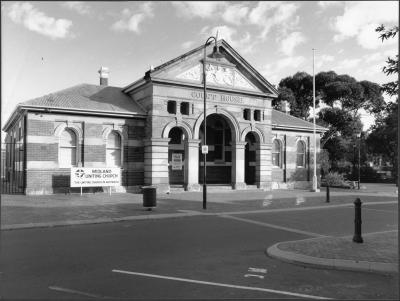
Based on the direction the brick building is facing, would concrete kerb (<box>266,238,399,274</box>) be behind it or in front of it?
in front

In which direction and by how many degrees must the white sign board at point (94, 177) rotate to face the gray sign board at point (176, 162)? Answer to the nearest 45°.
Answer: approximately 135° to its left

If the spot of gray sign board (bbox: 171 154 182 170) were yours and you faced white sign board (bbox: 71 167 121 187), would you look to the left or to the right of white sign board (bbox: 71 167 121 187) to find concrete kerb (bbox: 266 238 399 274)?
left

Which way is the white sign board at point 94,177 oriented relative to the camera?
toward the camera

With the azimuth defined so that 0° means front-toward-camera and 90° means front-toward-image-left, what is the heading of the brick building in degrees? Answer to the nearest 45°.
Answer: approximately 315°

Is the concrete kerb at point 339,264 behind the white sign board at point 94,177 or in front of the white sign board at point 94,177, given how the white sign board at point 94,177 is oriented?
in front

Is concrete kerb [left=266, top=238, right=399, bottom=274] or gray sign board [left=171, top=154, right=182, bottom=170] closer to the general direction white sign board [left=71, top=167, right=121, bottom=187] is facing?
the concrete kerb
